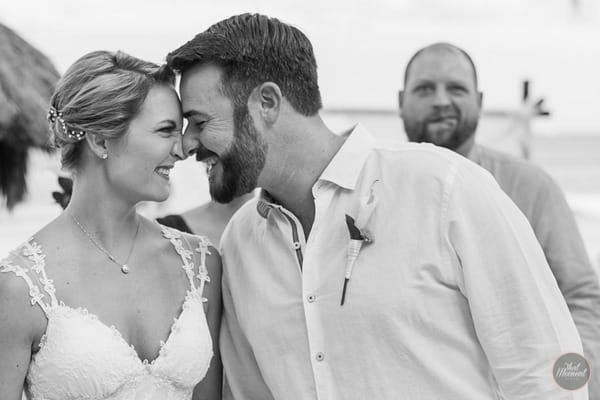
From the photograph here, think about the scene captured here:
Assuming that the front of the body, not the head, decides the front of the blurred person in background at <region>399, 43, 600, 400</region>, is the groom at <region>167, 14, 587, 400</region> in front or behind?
in front

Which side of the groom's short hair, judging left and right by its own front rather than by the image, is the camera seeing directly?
left

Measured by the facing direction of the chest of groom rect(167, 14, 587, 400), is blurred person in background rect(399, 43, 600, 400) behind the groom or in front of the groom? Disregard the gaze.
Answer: behind

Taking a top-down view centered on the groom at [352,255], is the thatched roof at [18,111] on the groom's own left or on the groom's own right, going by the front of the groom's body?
on the groom's own right

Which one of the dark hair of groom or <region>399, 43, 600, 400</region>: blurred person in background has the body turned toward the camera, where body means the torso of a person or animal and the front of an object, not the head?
the blurred person in background

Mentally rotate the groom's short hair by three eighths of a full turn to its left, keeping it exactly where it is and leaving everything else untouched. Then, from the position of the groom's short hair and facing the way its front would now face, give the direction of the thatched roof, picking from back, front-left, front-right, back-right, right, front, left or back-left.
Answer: back

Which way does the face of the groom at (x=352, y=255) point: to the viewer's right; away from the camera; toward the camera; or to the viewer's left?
to the viewer's left

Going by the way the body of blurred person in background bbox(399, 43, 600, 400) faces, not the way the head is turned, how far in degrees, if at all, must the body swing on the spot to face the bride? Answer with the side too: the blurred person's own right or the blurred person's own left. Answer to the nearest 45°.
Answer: approximately 45° to the blurred person's own right

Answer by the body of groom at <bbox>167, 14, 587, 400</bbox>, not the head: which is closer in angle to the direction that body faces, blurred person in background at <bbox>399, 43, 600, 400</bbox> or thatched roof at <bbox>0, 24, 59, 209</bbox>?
the thatched roof

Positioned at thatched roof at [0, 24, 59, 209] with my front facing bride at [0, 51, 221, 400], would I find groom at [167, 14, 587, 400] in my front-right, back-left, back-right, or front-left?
front-left

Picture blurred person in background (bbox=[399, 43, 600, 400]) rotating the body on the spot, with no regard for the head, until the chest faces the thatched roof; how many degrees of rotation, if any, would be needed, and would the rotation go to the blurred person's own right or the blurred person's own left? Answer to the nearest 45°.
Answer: approximately 90° to the blurred person's own right

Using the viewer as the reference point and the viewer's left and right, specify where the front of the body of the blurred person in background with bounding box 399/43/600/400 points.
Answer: facing the viewer

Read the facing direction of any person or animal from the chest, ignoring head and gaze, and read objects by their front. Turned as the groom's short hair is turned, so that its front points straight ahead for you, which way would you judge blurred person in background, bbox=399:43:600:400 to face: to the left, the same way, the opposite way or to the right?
to the left

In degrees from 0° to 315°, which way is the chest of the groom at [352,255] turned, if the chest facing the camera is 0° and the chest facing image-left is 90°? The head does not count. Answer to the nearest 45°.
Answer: approximately 45°
